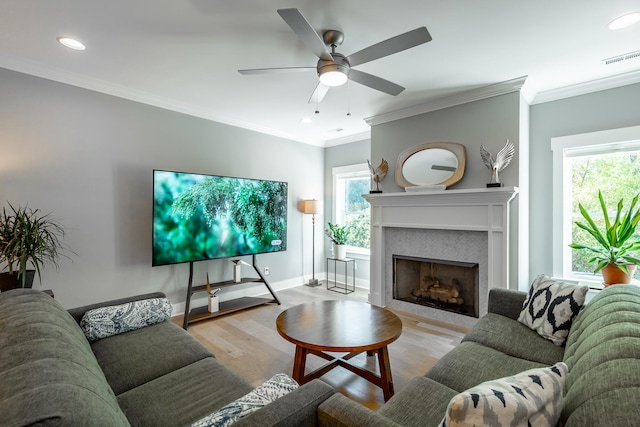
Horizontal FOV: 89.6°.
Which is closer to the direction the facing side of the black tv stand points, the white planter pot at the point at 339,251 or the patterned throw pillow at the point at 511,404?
the patterned throw pillow

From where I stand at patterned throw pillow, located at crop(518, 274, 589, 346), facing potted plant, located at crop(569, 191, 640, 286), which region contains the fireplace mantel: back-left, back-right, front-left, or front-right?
front-left

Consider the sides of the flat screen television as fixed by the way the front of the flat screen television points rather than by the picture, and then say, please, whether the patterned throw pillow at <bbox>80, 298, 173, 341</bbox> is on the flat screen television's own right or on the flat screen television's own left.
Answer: on the flat screen television's own right

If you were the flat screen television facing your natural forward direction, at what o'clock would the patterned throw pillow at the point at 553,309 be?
The patterned throw pillow is roughly at 12 o'clock from the flat screen television.

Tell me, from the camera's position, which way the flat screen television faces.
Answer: facing the viewer and to the right of the viewer

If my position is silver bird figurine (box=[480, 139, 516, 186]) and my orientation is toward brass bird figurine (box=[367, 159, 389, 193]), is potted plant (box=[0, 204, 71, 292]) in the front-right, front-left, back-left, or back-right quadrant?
front-left

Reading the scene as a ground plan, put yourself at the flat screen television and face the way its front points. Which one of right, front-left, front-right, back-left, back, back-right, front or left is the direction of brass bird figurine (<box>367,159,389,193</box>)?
front-left

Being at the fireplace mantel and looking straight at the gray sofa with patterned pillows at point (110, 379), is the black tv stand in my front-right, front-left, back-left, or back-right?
front-right

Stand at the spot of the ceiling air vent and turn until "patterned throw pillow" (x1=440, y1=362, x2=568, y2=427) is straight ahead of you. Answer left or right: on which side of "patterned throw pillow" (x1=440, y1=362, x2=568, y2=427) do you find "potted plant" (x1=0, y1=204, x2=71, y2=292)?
right

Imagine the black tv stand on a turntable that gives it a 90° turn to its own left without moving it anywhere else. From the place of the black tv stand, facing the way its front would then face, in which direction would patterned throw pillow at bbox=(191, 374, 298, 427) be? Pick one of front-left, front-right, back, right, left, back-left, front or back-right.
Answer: back-right
